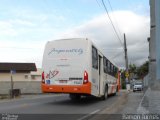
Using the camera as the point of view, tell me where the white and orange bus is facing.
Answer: facing away from the viewer and to the right of the viewer
